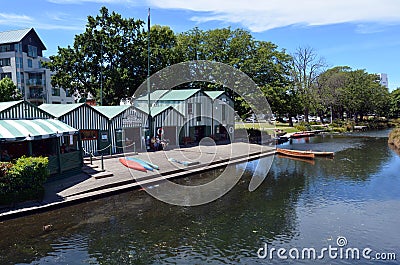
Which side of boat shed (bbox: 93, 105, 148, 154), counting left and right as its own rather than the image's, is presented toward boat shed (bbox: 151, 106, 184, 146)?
left

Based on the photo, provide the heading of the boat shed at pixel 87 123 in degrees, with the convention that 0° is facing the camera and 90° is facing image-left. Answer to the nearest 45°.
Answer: approximately 315°

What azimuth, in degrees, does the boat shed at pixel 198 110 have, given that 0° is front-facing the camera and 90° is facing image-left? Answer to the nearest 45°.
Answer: approximately 315°

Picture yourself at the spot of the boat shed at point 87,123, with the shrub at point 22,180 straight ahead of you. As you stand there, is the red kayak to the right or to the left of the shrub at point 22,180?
left

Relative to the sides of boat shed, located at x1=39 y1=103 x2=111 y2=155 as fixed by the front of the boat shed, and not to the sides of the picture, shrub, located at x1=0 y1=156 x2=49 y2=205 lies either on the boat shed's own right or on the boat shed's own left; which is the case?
on the boat shed's own right

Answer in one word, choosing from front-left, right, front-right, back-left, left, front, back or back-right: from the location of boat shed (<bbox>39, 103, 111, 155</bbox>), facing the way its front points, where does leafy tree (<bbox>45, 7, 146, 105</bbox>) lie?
back-left

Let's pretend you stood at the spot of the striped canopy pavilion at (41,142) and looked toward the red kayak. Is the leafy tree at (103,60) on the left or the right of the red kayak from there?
left

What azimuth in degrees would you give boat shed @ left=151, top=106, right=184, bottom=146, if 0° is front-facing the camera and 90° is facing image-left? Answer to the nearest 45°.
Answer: approximately 315°
